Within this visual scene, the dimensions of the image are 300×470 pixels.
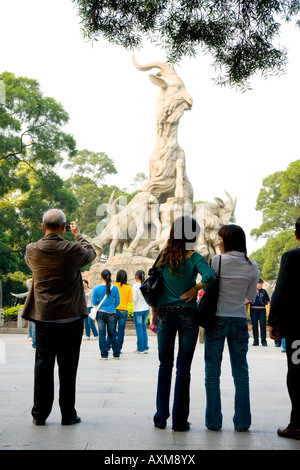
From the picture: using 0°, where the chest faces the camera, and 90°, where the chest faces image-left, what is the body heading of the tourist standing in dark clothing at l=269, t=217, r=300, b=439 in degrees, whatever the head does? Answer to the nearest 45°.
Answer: approximately 135°

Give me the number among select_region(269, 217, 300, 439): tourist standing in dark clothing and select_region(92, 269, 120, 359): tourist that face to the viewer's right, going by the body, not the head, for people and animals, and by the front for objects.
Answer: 0

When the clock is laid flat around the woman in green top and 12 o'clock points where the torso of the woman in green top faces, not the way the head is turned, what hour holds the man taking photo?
The man taking photo is roughly at 9 o'clock from the woman in green top.

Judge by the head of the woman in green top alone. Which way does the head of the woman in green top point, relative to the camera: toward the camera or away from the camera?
away from the camera

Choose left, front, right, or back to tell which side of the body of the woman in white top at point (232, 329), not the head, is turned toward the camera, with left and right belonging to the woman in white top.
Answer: back

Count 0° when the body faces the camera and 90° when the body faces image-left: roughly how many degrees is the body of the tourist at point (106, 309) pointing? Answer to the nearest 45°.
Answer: approximately 180°

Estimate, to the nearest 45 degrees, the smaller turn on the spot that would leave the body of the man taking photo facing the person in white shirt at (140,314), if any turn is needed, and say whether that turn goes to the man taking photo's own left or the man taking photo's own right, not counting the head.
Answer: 0° — they already face them

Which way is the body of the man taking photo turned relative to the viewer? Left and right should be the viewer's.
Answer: facing away from the viewer
